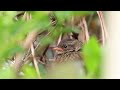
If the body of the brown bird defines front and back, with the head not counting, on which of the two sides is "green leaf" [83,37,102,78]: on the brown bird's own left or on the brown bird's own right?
on the brown bird's own left

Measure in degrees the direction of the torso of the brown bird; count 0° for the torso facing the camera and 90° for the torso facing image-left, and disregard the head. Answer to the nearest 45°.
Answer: approximately 45°

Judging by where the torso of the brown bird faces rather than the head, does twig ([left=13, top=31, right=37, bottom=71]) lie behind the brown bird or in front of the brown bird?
in front
